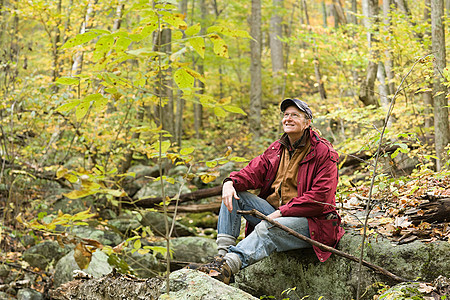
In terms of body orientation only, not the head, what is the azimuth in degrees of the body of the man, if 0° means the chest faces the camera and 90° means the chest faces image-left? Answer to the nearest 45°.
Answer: approximately 45°

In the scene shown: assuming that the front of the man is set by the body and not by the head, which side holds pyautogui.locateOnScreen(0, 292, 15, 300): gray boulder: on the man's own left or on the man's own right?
on the man's own right

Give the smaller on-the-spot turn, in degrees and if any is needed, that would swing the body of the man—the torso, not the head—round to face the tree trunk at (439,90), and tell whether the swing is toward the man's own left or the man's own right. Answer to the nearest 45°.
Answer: approximately 180°

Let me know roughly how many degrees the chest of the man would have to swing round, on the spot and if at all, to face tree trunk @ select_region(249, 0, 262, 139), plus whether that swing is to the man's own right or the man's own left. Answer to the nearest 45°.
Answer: approximately 135° to the man's own right

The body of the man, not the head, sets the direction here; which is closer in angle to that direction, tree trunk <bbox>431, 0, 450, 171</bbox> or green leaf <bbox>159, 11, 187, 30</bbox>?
the green leaf

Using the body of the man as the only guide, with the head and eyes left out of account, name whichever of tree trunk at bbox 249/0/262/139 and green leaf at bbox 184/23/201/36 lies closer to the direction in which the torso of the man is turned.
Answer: the green leaf

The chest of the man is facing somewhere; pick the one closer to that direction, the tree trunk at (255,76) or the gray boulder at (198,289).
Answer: the gray boulder

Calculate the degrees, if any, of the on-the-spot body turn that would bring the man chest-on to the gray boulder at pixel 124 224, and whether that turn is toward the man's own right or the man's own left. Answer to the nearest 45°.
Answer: approximately 90° to the man's own right

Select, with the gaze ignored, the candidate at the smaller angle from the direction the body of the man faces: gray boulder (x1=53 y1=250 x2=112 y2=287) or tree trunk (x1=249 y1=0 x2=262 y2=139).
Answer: the gray boulder
